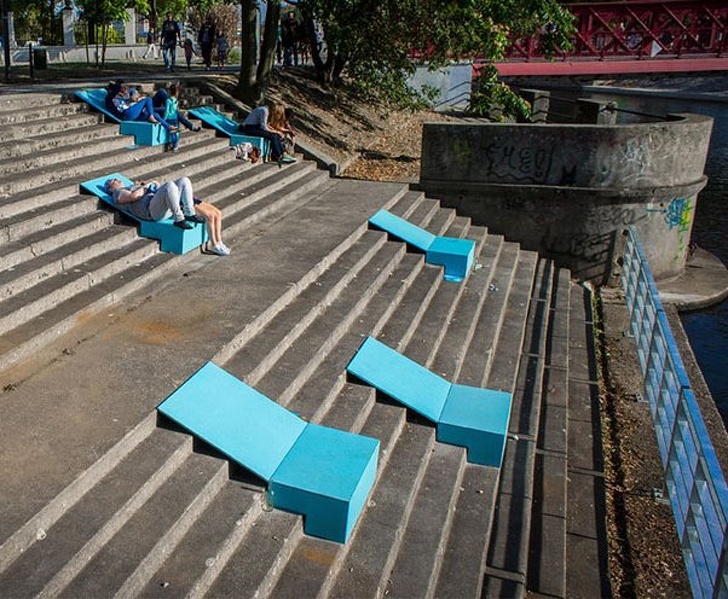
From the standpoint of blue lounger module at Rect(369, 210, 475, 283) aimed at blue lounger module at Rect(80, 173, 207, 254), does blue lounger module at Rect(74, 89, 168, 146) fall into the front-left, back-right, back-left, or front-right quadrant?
front-right

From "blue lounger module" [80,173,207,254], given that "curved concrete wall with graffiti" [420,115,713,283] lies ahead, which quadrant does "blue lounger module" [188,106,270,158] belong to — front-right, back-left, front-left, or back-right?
front-left

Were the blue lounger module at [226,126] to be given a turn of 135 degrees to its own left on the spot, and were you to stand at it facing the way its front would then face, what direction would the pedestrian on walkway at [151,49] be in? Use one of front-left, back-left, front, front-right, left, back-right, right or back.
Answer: front

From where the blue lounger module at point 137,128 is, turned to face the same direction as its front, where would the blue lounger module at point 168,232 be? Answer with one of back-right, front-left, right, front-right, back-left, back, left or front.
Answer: front-right

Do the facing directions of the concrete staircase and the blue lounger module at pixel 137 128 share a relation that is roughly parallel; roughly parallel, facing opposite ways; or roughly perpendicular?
roughly parallel

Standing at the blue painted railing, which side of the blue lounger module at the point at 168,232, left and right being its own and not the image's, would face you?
front

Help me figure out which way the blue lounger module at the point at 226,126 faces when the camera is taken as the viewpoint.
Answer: facing the viewer and to the right of the viewer

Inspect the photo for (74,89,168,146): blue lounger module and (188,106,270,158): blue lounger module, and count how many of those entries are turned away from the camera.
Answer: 0

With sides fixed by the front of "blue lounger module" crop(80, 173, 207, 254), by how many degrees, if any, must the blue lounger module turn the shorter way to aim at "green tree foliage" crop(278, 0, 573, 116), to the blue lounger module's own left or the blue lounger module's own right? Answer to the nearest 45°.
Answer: approximately 90° to the blue lounger module's own left

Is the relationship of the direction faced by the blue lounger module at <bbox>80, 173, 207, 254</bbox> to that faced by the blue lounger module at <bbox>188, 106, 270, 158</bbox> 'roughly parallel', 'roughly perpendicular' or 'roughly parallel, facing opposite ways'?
roughly parallel

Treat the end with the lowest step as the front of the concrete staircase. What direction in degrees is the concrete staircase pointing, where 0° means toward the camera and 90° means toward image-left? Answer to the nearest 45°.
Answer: approximately 315°

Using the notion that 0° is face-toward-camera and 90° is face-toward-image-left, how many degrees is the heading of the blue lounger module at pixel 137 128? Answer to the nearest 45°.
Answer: approximately 315°

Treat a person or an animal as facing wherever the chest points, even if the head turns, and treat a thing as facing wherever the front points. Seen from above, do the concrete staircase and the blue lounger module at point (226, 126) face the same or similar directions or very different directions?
same or similar directions

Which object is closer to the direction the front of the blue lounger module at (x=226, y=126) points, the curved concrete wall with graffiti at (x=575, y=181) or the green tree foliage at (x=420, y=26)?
the curved concrete wall with graffiti

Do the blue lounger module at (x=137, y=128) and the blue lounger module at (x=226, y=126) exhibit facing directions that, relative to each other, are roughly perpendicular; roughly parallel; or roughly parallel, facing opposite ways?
roughly parallel

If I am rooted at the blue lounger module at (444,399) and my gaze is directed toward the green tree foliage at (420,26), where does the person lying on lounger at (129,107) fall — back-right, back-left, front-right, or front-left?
front-left
